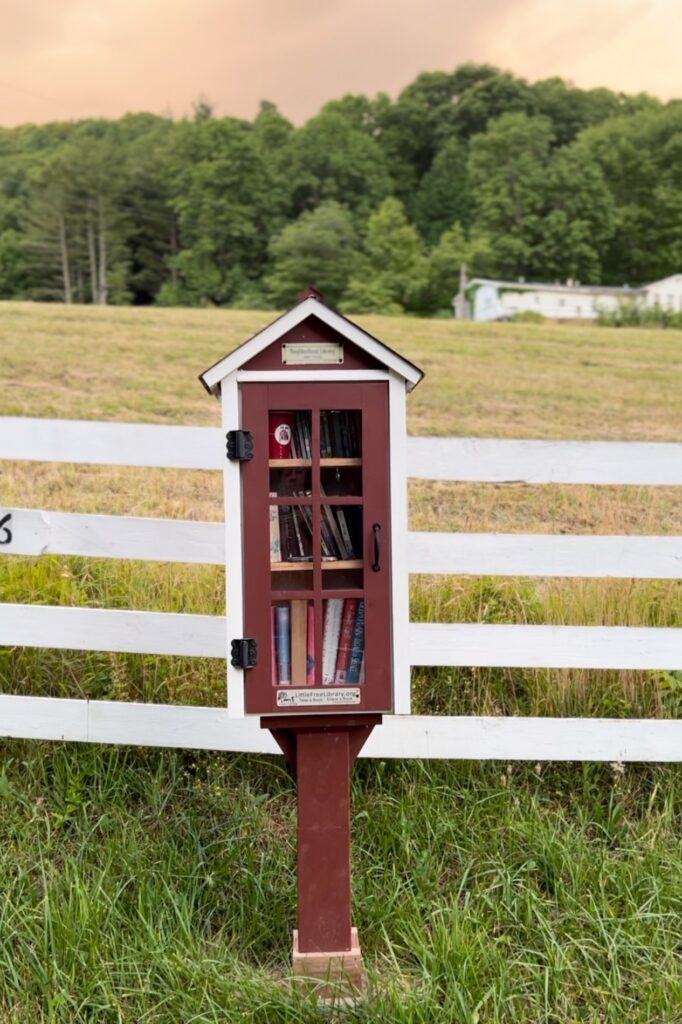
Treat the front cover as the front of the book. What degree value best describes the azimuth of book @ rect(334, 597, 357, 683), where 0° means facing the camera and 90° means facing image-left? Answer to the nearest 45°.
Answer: approximately 270°

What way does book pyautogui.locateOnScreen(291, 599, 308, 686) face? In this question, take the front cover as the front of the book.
to the viewer's right

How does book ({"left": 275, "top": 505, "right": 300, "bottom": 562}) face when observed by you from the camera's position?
facing to the right of the viewer

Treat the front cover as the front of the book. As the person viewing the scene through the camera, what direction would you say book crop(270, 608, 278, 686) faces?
facing to the right of the viewer

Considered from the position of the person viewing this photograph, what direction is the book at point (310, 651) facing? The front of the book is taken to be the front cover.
facing to the right of the viewer
